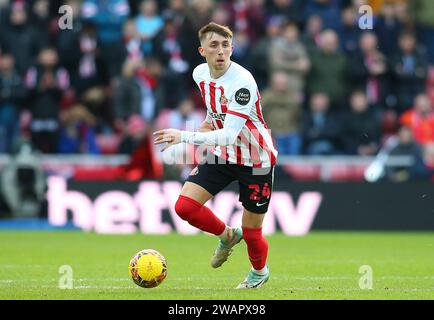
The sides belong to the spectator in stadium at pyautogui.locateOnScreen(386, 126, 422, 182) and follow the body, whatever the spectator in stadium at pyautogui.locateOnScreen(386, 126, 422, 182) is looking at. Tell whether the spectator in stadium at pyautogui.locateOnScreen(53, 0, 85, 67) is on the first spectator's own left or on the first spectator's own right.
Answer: on the first spectator's own right

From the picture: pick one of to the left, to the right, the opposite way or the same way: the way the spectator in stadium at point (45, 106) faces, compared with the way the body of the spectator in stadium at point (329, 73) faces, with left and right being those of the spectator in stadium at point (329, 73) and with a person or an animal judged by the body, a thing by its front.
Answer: the same way

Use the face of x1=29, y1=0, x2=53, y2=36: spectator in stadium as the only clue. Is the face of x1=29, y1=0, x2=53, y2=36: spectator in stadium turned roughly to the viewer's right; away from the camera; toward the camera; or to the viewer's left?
toward the camera

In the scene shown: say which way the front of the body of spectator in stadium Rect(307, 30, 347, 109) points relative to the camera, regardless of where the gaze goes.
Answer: toward the camera

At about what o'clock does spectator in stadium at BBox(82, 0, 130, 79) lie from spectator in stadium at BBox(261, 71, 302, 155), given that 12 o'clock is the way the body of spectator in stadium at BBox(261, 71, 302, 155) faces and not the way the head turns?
spectator in stadium at BBox(82, 0, 130, 79) is roughly at 3 o'clock from spectator in stadium at BBox(261, 71, 302, 155).

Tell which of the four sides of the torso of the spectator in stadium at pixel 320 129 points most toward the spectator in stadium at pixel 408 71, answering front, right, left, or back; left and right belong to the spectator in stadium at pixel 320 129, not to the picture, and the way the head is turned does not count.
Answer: left

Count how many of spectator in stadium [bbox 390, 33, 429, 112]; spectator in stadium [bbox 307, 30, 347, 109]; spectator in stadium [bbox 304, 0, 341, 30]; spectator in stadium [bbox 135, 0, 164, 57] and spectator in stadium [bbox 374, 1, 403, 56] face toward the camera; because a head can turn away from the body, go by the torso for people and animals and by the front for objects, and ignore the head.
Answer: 5

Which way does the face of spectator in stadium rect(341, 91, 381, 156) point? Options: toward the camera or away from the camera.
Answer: toward the camera

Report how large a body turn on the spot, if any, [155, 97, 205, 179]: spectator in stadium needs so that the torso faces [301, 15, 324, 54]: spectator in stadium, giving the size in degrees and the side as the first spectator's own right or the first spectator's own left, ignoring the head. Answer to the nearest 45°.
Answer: approximately 90° to the first spectator's own left

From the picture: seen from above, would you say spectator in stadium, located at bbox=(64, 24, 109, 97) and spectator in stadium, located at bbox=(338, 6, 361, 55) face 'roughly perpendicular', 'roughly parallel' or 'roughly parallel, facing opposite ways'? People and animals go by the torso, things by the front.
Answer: roughly parallel

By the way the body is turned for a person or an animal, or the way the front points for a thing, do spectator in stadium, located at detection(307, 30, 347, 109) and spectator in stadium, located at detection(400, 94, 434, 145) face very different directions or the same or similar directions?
same or similar directions

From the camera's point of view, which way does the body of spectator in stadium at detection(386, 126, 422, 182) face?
toward the camera

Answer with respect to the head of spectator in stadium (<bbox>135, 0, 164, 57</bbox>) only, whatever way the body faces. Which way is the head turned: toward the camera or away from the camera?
toward the camera

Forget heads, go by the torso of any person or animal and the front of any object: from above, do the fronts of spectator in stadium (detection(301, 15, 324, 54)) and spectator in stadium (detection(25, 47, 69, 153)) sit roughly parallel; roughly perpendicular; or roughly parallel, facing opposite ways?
roughly parallel

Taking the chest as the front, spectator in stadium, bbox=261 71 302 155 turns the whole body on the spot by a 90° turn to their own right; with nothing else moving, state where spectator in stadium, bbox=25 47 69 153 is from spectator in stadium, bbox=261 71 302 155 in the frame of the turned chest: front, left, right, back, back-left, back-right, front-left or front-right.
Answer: front

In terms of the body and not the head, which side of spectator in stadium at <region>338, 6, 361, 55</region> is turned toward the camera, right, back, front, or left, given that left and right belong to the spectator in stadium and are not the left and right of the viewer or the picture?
front

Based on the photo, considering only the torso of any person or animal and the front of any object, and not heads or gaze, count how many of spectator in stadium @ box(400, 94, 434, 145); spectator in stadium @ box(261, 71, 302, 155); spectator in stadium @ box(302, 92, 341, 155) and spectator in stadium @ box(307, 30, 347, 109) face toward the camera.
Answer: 4

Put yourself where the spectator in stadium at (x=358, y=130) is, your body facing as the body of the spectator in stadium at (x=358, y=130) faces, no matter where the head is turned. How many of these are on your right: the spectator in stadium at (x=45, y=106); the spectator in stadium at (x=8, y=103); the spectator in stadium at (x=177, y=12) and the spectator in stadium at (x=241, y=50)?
4
